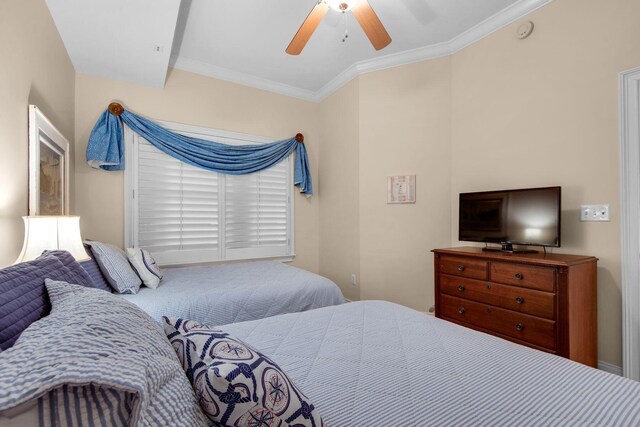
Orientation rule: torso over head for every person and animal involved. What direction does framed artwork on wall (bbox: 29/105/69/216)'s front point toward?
to the viewer's right

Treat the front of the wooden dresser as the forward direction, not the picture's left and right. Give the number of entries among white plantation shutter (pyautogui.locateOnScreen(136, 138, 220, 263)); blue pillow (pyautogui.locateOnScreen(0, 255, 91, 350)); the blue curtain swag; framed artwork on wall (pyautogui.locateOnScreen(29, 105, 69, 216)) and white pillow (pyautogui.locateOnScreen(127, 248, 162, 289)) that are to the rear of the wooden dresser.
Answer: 0

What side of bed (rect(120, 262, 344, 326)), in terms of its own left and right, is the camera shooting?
right

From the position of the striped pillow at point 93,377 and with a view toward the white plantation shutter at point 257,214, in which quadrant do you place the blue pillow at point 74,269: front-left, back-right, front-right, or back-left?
front-left

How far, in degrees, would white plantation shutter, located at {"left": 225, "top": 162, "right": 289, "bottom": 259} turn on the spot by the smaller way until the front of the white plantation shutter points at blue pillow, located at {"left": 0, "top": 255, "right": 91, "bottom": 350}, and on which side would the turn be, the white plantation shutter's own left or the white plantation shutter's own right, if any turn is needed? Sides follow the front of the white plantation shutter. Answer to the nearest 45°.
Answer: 0° — it already faces it

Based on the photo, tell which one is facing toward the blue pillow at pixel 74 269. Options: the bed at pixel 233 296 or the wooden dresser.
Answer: the wooden dresser

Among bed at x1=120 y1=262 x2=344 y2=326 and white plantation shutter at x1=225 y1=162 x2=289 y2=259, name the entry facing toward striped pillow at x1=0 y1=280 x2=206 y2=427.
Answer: the white plantation shutter

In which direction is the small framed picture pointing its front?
toward the camera

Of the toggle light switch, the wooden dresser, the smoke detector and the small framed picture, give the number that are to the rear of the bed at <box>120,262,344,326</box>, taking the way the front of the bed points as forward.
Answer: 0

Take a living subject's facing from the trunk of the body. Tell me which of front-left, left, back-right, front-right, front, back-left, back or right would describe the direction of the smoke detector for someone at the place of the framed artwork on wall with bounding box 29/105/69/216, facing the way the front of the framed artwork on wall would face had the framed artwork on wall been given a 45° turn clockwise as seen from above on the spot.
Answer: front

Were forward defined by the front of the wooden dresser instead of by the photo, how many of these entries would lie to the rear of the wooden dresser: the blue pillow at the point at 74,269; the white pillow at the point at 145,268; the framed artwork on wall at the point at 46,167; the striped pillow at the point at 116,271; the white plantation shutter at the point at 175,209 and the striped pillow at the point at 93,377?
0

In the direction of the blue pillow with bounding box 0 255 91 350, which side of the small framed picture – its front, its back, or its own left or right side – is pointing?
front

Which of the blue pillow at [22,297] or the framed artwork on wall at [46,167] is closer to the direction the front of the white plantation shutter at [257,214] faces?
the blue pillow

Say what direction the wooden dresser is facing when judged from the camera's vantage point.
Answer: facing the viewer and to the left of the viewer

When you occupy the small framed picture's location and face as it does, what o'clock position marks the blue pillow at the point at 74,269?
The blue pillow is roughly at 1 o'clock from the small framed picture.

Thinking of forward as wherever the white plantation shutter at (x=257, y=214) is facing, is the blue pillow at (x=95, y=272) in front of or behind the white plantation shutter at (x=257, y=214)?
in front
